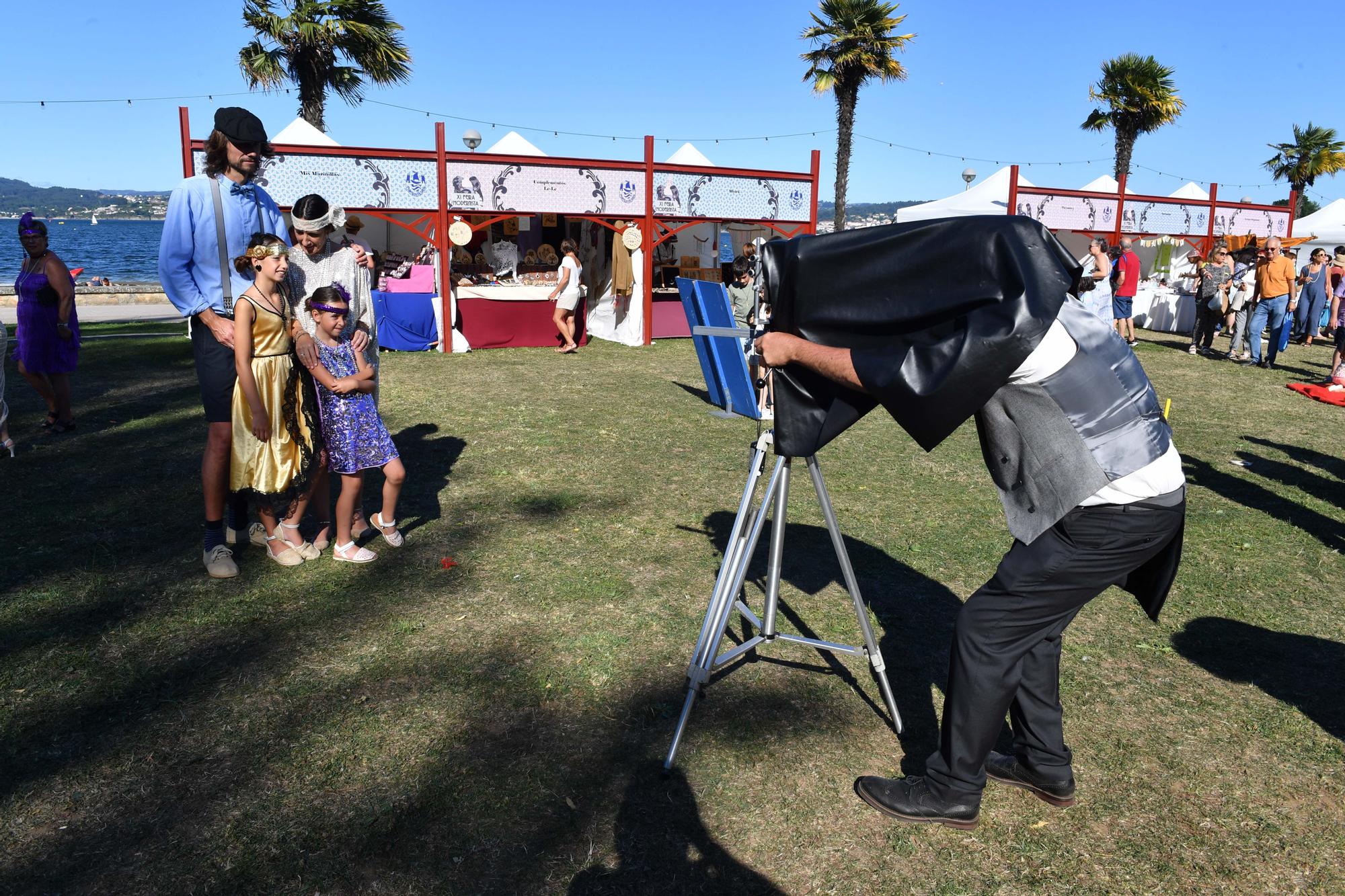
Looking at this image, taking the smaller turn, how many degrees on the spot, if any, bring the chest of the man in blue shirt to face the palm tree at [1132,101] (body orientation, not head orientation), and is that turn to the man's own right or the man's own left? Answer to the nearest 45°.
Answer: approximately 90° to the man's own left

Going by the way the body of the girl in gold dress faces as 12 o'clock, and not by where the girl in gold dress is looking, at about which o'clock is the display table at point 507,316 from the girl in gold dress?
The display table is roughly at 8 o'clock from the girl in gold dress.

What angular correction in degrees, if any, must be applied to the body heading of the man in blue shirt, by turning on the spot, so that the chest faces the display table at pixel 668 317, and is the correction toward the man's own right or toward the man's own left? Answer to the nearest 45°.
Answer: approximately 90° to the man's own left

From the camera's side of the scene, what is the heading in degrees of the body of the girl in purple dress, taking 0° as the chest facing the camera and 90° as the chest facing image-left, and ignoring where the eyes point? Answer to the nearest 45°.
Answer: approximately 315°
